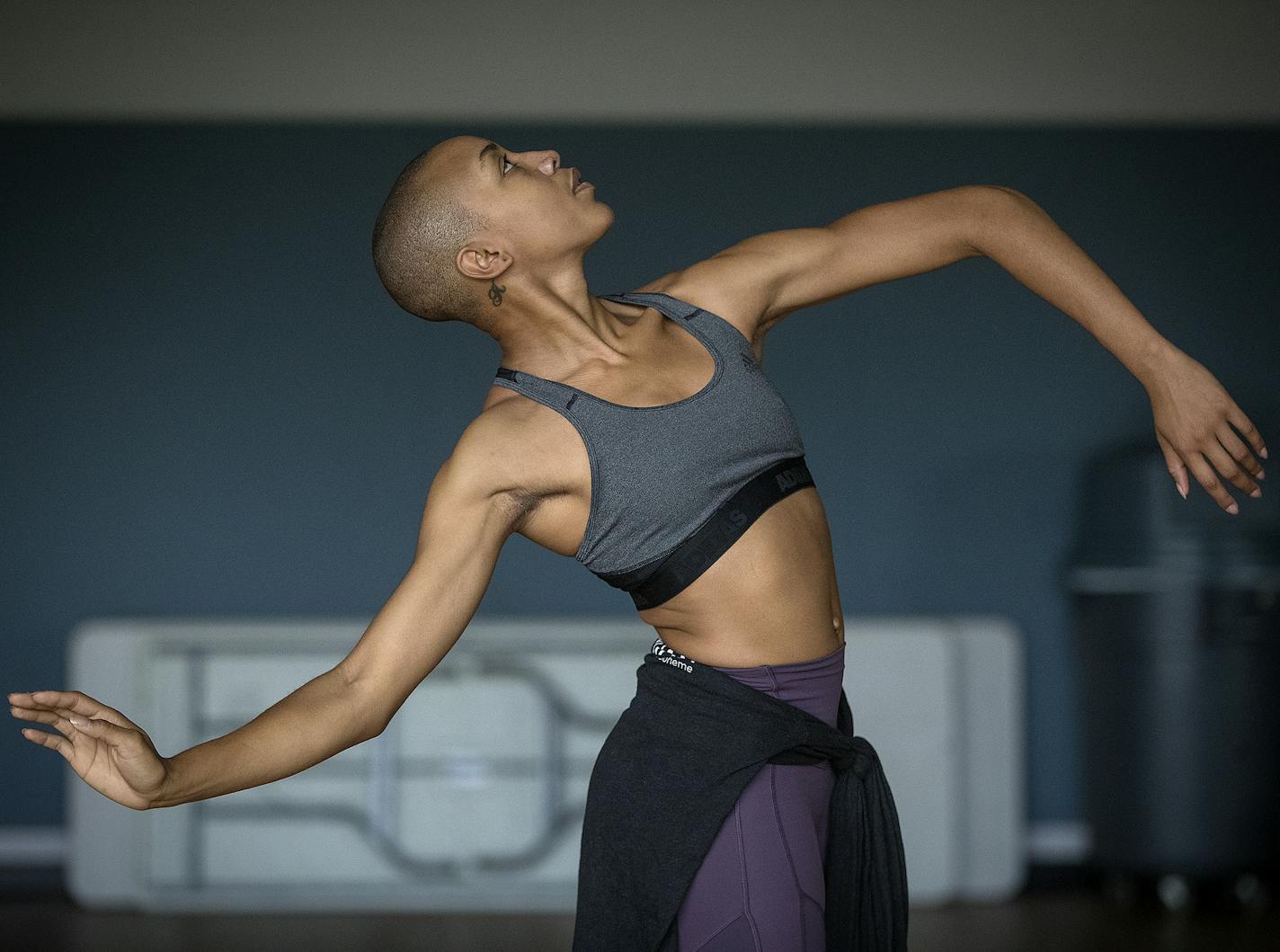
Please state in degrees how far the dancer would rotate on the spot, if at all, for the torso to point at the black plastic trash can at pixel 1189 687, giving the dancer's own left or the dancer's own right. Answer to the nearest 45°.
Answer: approximately 90° to the dancer's own left

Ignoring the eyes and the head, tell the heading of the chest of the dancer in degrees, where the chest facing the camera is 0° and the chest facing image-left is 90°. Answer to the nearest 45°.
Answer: approximately 315°

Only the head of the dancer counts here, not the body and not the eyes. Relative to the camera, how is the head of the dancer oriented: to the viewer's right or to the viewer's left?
to the viewer's right
